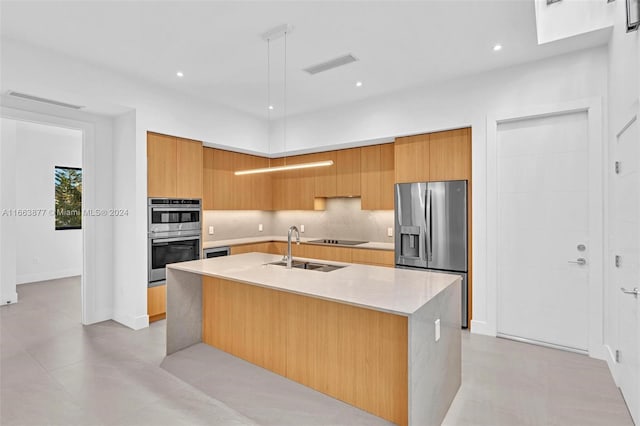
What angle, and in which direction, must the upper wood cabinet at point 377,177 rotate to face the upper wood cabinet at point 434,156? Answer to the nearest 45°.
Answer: approximately 90° to its left

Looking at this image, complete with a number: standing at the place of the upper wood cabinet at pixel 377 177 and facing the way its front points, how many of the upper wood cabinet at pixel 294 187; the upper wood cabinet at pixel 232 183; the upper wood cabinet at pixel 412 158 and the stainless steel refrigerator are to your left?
2

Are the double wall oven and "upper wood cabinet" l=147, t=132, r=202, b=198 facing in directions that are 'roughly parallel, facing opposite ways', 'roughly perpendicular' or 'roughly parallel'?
roughly parallel

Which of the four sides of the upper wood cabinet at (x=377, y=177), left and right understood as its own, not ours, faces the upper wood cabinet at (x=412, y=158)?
left

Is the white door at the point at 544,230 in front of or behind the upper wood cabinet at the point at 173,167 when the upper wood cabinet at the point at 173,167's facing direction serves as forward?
in front

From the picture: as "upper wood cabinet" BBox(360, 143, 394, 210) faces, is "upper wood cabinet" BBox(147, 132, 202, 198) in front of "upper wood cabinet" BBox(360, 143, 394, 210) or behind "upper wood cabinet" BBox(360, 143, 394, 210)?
in front

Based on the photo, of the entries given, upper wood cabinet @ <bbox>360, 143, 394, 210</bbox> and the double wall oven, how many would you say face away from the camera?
0

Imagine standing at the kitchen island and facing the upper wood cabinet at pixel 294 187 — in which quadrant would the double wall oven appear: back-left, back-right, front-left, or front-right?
front-left

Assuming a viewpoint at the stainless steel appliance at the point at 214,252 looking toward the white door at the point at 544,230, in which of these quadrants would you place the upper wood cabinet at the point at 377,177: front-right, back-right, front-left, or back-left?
front-left

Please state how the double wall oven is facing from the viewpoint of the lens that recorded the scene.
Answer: facing the viewer and to the right of the viewer
